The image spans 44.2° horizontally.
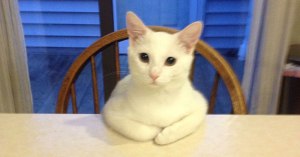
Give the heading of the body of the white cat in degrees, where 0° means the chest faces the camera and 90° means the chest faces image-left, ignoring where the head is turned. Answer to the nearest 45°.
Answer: approximately 0°

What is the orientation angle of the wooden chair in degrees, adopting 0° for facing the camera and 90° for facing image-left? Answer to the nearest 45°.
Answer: approximately 0°
